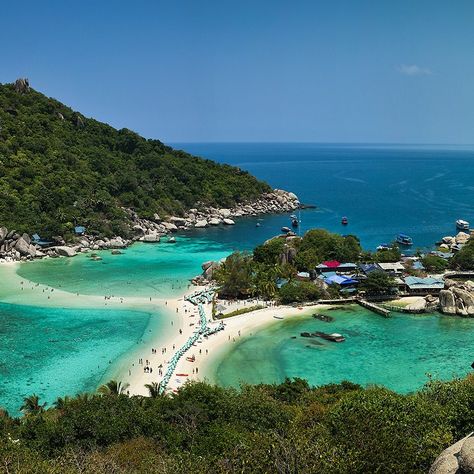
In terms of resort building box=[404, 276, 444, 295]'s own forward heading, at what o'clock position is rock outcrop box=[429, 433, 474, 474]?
The rock outcrop is roughly at 12 o'clock from the resort building.

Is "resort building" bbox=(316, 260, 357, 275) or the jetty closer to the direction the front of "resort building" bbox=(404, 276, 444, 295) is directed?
the jetty

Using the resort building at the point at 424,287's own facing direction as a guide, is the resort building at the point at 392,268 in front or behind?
behind

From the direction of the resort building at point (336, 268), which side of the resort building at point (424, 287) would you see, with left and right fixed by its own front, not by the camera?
right

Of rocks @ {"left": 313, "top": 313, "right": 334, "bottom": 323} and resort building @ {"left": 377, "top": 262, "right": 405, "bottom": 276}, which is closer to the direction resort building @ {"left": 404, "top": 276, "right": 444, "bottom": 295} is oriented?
the rocks

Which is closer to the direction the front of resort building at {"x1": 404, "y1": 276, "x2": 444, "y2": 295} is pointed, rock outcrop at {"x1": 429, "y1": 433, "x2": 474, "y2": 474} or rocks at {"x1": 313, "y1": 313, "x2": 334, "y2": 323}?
the rock outcrop

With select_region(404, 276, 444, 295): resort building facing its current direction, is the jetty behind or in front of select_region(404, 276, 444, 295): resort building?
in front

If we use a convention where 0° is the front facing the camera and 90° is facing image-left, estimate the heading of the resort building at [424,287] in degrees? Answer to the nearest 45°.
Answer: approximately 0°

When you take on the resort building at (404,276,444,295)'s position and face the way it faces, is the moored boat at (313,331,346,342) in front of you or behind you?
in front
